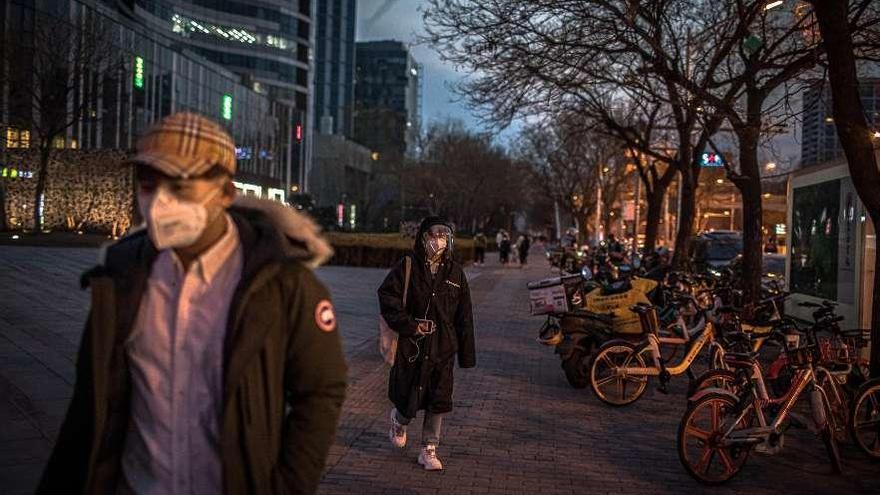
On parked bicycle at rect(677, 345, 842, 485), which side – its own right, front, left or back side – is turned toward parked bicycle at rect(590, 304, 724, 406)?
left

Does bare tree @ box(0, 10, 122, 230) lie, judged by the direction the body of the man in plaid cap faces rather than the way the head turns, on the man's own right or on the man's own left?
on the man's own right

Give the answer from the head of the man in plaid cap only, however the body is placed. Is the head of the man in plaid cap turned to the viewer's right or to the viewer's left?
to the viewer's left

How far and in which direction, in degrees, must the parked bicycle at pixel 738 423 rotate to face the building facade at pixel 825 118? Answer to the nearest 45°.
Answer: approximately 45° to its left

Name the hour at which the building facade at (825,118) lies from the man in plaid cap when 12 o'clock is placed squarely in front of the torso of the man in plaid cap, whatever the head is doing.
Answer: The building facade is roughly at 6 o'clock from the man in plaid cap.

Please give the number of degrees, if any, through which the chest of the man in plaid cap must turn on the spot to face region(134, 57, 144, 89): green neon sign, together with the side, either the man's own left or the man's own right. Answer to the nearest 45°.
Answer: approximately 135° to the man's own right

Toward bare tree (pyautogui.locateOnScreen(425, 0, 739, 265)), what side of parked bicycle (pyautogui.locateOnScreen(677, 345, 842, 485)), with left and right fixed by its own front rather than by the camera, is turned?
left

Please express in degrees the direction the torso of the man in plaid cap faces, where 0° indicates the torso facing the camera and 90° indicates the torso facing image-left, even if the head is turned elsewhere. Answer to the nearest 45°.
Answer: approximately 45°

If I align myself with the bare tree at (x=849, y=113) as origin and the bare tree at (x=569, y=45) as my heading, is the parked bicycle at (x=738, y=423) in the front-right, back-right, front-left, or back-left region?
back-left

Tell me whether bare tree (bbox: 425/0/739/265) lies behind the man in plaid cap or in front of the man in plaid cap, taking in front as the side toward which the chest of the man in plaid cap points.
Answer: behind
